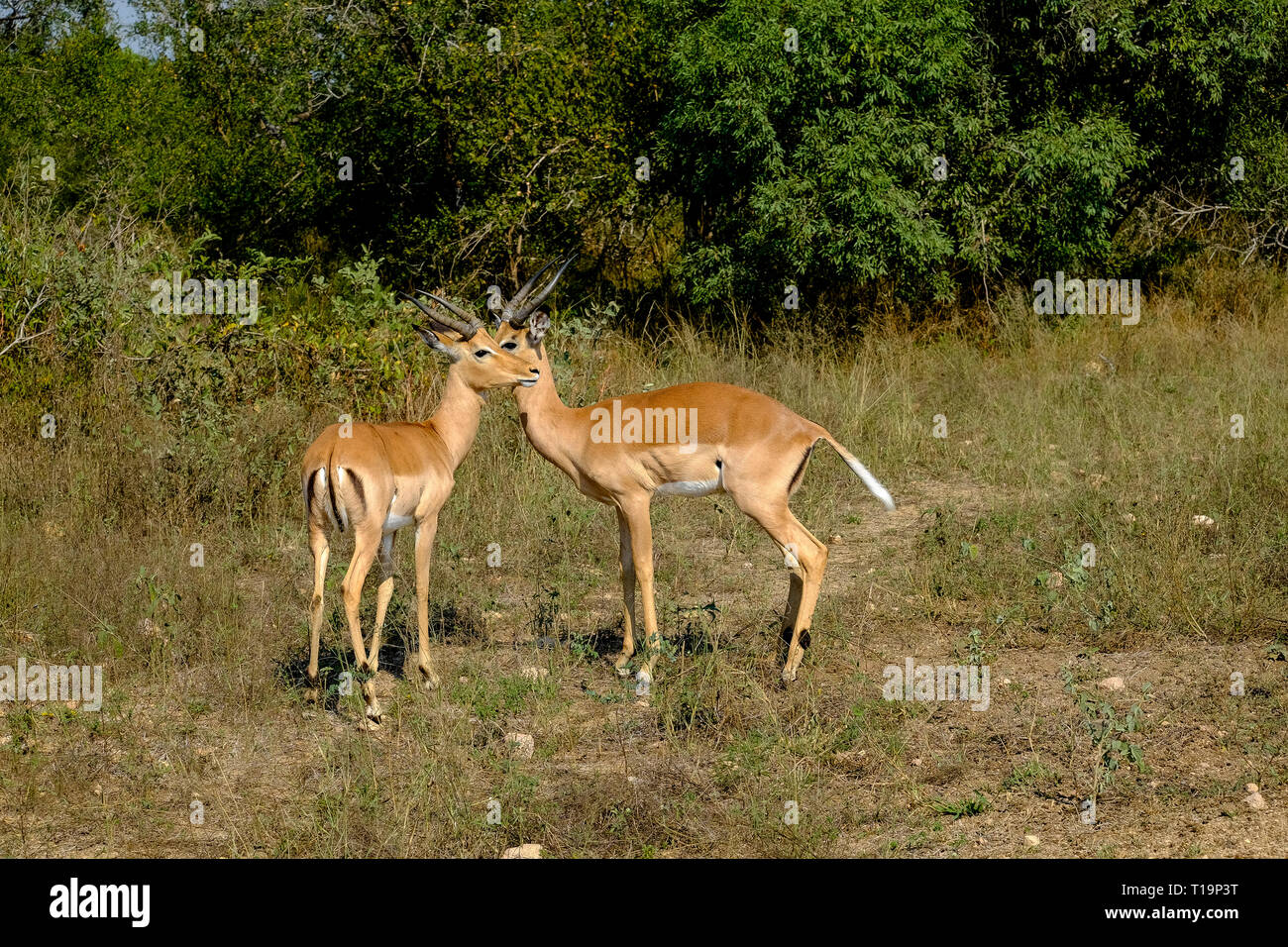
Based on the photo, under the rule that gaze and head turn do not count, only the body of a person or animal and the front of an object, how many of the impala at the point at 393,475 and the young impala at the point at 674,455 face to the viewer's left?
1

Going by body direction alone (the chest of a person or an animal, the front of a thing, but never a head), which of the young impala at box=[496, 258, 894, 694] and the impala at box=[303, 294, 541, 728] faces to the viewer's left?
the young impala

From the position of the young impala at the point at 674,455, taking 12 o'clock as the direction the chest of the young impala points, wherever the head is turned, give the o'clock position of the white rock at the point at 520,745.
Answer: The white rock is roughly at 10 o'clock from the young impala.

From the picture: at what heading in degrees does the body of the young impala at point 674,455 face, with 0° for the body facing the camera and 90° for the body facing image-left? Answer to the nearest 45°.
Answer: approximately 90°

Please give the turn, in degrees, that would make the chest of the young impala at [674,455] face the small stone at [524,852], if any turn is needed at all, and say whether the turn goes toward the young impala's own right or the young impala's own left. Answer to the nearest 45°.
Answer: approximately 90° to the young impala's own left

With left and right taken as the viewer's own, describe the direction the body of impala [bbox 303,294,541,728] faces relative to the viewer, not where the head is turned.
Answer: facing away from the viewer and to the right of the viewer

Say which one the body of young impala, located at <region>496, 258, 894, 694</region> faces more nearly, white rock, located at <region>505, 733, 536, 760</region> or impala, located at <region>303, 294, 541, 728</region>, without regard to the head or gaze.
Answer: the impala

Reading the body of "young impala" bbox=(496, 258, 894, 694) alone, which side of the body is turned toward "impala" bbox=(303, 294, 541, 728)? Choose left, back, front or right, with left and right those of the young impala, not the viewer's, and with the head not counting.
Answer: front
